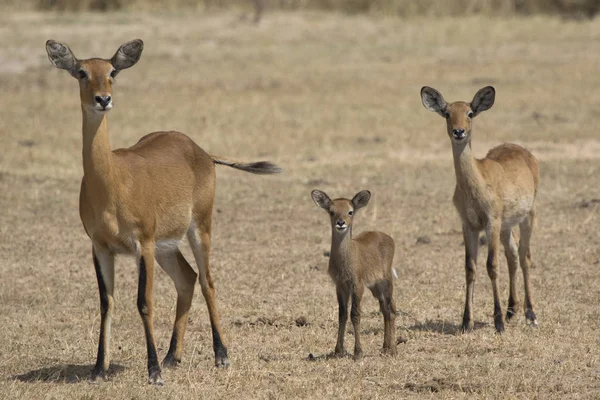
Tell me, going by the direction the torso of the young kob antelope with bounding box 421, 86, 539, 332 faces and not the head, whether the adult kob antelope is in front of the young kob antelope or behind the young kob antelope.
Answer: in front

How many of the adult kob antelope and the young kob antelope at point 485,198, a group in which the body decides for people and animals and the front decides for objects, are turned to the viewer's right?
0

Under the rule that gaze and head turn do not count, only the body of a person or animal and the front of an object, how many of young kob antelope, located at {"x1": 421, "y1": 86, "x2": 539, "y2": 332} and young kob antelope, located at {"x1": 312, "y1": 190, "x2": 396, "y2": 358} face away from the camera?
0

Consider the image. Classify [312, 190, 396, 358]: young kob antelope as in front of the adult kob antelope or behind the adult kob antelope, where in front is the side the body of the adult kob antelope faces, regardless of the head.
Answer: behind

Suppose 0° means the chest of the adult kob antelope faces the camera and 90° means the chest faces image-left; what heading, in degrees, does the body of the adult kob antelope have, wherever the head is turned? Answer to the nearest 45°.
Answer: approximately 45°

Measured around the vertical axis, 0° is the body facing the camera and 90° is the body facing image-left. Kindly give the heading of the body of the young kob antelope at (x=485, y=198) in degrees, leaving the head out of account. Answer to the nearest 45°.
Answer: approximately 45°
